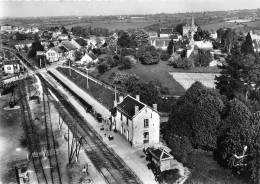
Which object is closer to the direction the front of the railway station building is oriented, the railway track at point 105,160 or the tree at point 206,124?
the railway track

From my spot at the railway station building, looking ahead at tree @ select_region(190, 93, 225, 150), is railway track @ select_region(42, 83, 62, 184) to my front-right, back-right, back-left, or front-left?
back-right

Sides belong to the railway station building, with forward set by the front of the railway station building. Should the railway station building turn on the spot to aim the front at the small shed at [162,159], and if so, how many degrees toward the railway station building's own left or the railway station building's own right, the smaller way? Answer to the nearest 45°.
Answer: approximately 45° to the railway station building's own left

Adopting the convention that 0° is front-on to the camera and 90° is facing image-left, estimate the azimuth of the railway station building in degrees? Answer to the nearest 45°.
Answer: approximately 45°

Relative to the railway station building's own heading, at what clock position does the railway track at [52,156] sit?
The railway track is roughly at 1 o'clock from the railway station building.

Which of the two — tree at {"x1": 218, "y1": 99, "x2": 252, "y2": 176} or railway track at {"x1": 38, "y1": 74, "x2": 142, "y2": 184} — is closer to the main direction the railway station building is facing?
the railway track

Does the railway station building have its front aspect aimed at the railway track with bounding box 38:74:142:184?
yes

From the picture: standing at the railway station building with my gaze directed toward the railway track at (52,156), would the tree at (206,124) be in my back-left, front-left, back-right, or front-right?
back-left

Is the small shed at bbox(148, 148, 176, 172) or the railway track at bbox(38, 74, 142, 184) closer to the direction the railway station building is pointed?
the railway track

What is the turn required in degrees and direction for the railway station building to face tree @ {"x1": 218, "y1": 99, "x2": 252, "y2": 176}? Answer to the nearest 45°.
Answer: approximately 90° to its left

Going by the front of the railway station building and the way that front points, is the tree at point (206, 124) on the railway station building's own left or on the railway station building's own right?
on the railway station building's own left
